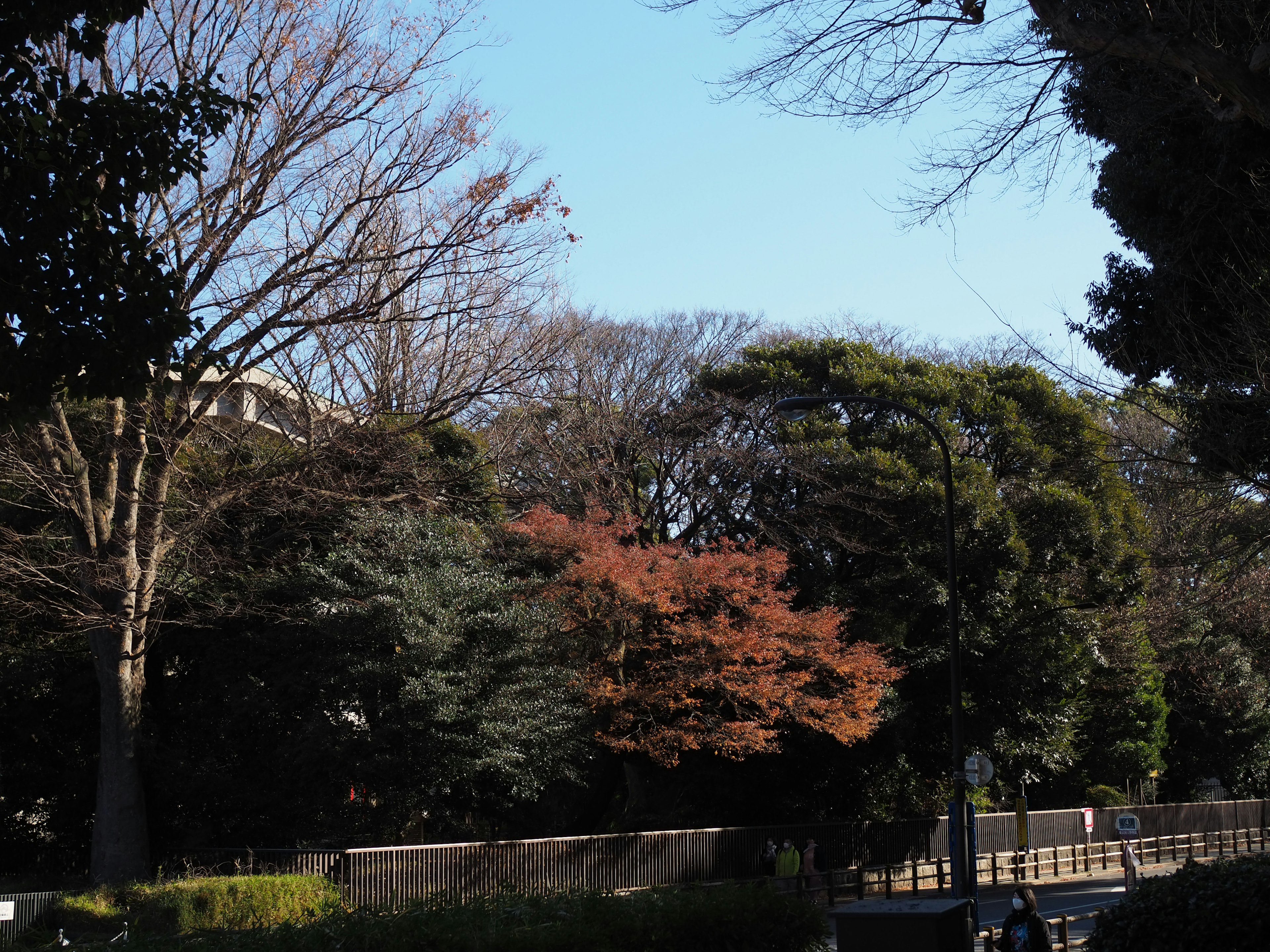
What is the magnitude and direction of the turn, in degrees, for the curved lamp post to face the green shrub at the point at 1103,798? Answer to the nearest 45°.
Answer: approximately 90° to its right

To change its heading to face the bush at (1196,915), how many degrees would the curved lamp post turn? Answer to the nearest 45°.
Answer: approximately 90° to its left

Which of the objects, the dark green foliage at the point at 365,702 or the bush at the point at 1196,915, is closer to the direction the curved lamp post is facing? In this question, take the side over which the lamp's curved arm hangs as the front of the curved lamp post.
the dark green foliage

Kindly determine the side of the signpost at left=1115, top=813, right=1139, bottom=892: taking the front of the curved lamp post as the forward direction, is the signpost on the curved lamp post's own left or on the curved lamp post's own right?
on the curved lamp post's own right

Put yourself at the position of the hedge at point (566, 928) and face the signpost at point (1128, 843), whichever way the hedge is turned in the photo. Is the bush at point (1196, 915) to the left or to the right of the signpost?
right

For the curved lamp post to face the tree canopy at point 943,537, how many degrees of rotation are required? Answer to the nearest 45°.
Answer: approximately 90° to its right

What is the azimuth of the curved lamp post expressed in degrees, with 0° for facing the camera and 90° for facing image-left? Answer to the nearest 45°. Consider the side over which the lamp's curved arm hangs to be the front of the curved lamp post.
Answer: approximately 90°

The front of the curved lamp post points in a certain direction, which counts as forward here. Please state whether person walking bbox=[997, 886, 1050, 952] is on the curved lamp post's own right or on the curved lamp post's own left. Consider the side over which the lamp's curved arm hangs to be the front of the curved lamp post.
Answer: on the curved lamp post's own left
